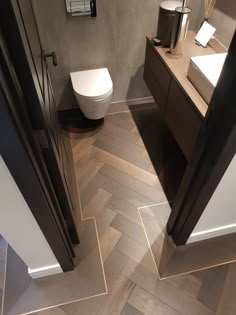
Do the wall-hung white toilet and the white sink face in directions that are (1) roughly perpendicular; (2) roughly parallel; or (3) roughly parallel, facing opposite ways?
roughly perpendicular

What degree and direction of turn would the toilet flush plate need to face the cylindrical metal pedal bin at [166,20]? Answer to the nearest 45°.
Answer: approximately 45° to its left

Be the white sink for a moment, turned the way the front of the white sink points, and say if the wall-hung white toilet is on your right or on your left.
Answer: on your right

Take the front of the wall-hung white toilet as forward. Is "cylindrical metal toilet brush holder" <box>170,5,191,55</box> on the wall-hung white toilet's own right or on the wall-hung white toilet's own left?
on the wall-hung white toilet's own left

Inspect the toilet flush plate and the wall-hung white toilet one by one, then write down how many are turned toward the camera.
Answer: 2

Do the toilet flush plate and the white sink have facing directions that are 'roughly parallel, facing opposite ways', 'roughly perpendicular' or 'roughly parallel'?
roughly perpendicular

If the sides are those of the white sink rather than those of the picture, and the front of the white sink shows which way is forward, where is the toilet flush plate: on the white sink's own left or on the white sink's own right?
on the white sink's own right

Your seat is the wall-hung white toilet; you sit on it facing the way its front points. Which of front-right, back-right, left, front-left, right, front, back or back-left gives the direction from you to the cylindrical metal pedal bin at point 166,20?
left
